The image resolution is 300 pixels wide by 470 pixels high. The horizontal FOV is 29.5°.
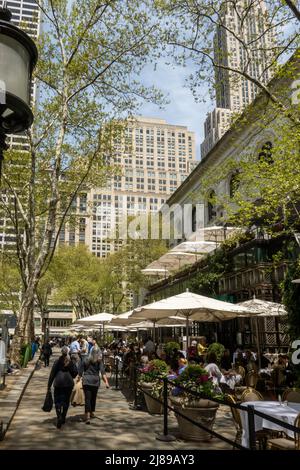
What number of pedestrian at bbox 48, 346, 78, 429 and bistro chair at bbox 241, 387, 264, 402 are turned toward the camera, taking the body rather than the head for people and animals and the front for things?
1

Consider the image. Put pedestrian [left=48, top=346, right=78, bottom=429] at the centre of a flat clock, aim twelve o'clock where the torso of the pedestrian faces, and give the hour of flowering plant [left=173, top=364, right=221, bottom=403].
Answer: The flowering plant is roughly at 4 o'clock from the pedestrian.

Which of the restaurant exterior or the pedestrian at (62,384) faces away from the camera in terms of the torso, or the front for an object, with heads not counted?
the pedestrian

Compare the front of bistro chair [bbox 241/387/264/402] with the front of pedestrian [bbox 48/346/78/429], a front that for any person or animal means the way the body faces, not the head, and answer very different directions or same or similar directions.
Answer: very different directions

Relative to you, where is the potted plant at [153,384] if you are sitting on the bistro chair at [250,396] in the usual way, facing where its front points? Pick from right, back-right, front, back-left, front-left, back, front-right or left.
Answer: back-right

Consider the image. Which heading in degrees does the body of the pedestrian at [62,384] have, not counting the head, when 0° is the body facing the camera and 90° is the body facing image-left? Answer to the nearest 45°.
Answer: approximately 180°

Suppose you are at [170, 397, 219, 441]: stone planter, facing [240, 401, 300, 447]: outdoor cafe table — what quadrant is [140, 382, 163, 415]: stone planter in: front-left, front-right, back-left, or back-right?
back-left

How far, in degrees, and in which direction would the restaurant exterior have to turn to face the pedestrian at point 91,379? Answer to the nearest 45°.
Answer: approximately 45° to its left

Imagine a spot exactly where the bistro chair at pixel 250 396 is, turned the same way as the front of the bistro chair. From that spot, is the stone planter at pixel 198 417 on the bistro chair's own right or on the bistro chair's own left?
on the bistro chair's own right
